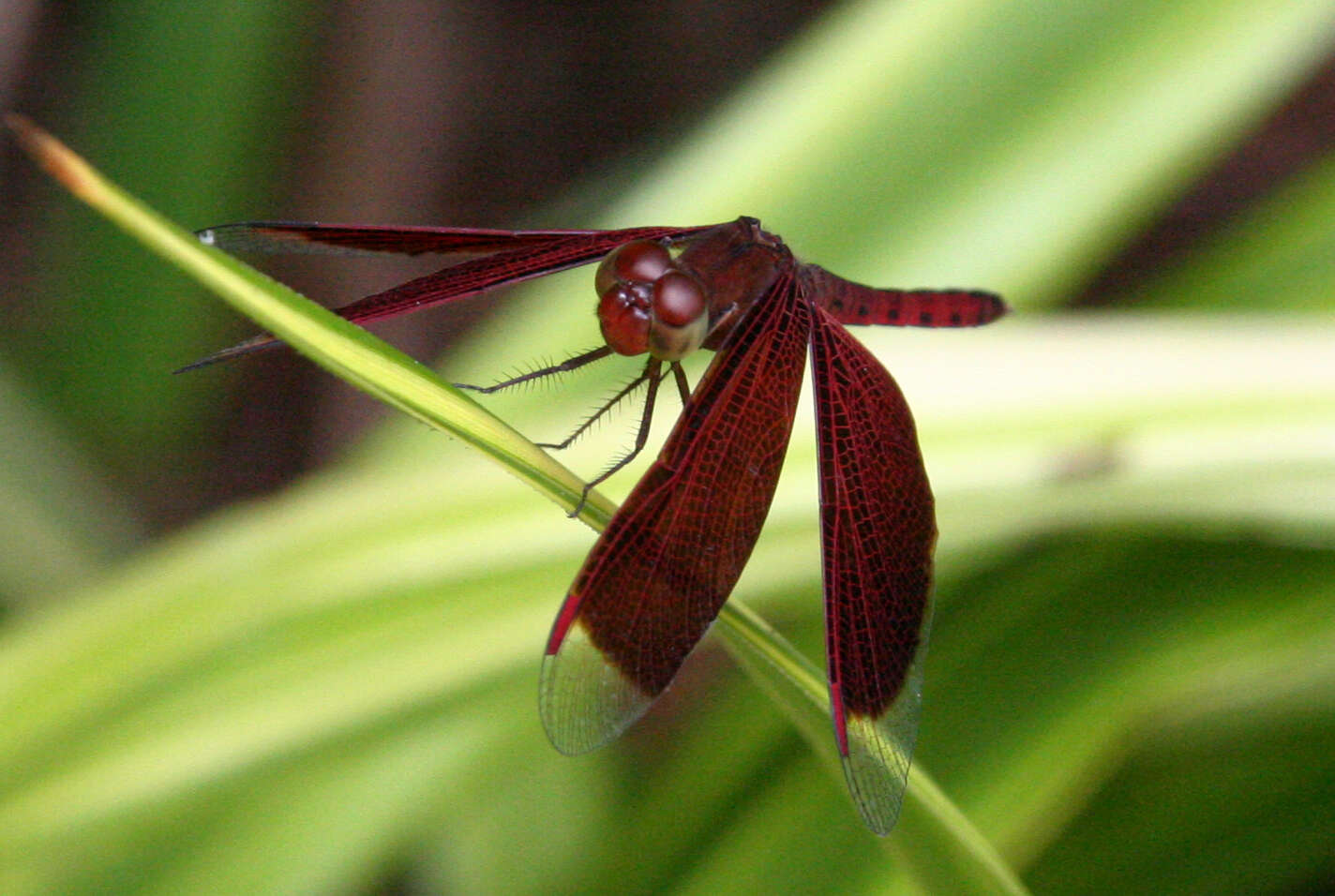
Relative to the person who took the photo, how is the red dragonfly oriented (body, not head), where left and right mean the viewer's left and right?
facing the viewer and to the left of the viewer
